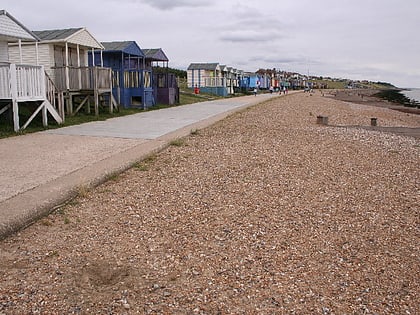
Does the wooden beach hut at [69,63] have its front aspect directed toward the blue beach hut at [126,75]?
no

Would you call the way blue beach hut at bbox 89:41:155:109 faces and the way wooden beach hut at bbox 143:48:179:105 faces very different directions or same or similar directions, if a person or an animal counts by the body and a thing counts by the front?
same or similar directions

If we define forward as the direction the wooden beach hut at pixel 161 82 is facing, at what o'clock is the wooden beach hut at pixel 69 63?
the wooden beach hut at pixel 69 63 is roughly at 2 o'clock from the wooden beach hut at pixel 161 82.

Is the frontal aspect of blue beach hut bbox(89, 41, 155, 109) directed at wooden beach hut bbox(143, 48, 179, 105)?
no

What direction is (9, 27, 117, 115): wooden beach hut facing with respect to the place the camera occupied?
facing the viewer and to the right of the viewer

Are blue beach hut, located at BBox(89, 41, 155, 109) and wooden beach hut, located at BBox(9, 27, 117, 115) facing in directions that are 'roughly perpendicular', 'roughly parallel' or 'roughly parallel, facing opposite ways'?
roughly parallel

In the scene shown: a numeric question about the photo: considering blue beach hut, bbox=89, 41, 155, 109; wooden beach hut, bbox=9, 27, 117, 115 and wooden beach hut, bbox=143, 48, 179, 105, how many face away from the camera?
0

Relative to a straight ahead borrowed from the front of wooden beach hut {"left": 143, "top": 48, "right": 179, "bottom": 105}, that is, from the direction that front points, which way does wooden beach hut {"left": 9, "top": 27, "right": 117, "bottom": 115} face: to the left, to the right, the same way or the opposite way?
the same way

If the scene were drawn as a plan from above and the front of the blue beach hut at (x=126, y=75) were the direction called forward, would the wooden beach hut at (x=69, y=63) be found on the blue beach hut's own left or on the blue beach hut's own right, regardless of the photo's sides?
on the blue beach hut's own right
